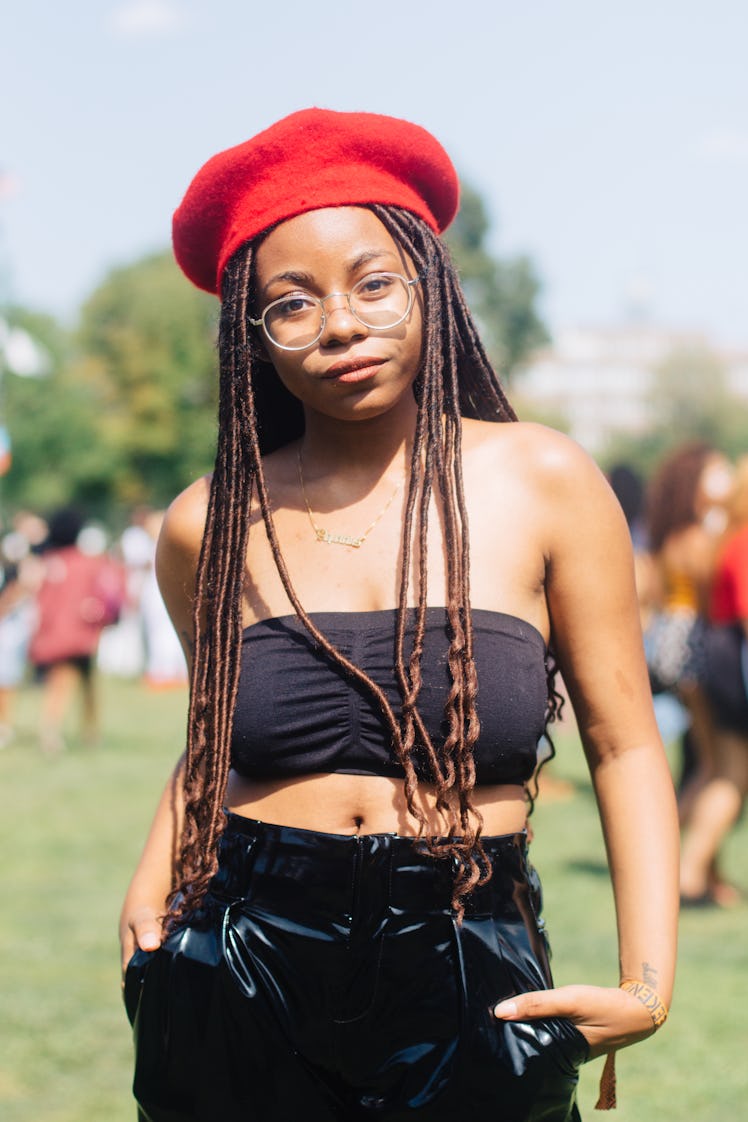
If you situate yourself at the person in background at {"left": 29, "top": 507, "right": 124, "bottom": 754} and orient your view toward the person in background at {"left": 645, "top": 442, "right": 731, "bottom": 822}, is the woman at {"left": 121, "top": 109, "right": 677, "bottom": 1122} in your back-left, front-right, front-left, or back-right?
front-right

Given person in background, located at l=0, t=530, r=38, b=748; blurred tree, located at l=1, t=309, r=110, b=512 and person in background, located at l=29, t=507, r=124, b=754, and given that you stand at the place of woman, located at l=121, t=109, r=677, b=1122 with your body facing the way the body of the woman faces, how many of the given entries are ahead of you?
0

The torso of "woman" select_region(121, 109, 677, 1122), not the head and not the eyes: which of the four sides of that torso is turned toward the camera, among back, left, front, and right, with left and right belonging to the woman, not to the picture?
front

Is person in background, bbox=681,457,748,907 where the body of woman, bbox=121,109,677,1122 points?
no

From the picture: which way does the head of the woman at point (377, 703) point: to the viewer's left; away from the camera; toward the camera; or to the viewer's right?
toward the camera

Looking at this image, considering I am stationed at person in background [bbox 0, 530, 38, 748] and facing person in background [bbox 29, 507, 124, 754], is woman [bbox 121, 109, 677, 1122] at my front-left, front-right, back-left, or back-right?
front-right

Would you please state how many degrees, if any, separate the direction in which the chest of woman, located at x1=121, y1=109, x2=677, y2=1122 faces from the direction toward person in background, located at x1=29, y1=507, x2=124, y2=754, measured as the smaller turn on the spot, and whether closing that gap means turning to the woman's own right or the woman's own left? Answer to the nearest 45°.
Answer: approximately 180°

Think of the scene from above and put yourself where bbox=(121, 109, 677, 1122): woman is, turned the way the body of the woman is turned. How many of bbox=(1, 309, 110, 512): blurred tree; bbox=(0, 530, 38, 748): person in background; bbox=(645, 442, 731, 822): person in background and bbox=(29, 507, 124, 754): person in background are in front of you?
0

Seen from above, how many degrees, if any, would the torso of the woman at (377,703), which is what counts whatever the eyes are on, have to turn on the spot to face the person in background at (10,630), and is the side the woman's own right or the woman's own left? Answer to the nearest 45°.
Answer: approximately 180°

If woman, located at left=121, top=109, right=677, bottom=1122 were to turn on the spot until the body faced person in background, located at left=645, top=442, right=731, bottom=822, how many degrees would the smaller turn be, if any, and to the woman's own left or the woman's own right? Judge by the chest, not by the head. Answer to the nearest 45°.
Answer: approximately 180°

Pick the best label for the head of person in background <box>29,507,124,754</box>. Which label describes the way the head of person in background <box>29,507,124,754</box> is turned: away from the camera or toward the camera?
away from the camera

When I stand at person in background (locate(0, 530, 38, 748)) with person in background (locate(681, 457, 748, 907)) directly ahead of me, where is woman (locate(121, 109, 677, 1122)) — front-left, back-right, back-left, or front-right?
front-right

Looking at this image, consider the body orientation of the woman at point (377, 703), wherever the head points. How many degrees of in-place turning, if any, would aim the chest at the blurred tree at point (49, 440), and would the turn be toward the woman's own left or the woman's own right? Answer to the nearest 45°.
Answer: approximately 180°

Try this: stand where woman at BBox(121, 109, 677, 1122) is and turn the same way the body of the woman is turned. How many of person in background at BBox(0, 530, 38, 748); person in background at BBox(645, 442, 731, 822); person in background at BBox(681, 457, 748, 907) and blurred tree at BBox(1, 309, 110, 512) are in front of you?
0
